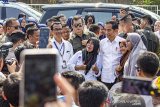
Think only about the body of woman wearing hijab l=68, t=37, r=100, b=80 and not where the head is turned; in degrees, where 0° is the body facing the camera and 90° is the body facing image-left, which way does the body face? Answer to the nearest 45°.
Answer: approximately 0°

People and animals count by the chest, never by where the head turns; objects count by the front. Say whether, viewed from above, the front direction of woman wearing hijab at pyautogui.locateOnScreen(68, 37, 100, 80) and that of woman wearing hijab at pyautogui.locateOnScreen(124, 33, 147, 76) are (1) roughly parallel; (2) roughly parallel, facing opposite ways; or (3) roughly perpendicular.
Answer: roughly perpendicular

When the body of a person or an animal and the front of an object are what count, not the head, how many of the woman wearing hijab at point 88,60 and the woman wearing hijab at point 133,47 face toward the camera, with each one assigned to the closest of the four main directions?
1

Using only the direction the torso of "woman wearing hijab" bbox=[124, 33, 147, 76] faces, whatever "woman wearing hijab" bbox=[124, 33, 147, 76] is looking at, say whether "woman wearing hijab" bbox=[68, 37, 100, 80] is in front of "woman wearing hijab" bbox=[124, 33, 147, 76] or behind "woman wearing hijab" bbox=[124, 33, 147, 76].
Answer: in front

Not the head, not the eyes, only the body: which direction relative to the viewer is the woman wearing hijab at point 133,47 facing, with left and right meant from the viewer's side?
facing to the left of the viewer
